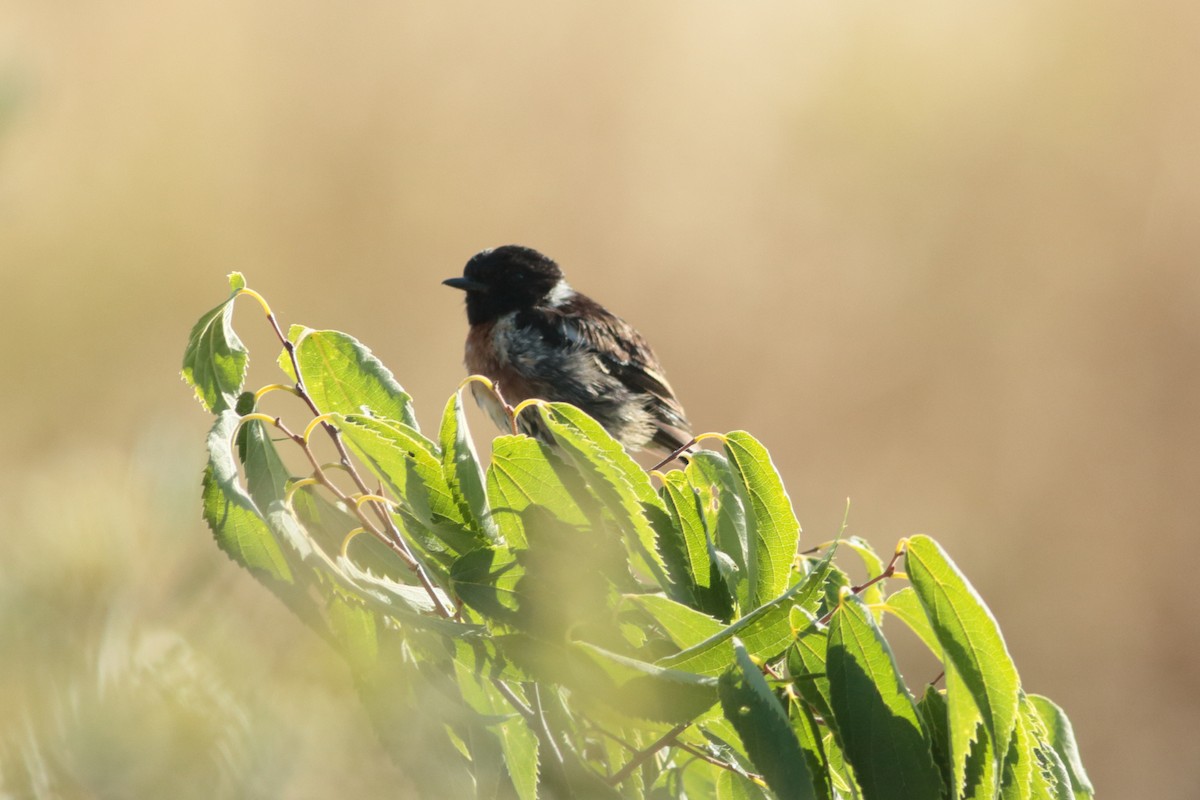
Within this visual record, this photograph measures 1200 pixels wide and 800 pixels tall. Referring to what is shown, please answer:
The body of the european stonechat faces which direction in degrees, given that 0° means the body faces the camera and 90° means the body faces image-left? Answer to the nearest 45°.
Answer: approximately 90°
